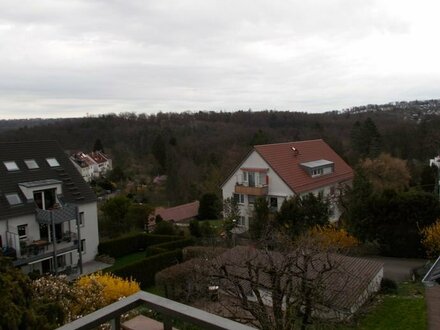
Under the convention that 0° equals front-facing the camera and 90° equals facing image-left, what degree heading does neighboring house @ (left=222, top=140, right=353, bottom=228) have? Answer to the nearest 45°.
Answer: approximately 45°

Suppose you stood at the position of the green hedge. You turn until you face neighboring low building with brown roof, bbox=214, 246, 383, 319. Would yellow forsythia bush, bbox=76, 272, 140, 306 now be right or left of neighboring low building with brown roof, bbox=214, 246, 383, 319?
right

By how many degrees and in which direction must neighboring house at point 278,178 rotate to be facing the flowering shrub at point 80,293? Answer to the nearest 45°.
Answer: approximately 45° to its left

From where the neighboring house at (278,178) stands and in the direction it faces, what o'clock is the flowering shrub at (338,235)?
The flowering shrub is roughly at 10 o'clock from the neighboring house.

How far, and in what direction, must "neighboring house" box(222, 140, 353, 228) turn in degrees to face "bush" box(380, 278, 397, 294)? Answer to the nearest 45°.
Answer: approximately 45° to its left

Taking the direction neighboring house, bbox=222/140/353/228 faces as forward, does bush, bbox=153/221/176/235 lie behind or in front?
in front

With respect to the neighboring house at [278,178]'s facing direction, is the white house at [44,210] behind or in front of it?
in front

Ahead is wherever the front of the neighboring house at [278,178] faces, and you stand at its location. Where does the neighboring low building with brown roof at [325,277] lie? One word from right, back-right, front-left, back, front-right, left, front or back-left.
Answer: front-left

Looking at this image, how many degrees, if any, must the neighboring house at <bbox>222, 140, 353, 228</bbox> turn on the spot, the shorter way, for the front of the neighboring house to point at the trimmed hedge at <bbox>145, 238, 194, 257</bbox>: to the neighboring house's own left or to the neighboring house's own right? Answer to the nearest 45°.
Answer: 0° — it already faces it

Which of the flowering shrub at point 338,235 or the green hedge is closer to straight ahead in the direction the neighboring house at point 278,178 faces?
the green hedge

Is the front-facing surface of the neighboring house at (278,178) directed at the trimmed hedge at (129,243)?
yes

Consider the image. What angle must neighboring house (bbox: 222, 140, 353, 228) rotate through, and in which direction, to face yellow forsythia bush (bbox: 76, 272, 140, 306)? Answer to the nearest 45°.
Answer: approximately 45° to its left
